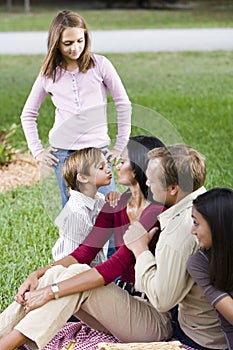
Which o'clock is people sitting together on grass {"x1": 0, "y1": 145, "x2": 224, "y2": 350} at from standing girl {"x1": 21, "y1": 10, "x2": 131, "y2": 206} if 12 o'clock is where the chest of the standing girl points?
The people sitting together on grass is roughly at 12 o'clock from the standing girl.

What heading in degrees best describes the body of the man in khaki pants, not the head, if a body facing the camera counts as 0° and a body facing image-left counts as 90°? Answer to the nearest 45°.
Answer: approximately 90°

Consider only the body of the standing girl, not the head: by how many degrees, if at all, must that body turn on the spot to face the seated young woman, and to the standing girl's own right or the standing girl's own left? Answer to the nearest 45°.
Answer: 0° — they already face them

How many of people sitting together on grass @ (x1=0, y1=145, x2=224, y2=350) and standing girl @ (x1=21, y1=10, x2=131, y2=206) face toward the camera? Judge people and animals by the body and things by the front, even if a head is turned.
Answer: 1

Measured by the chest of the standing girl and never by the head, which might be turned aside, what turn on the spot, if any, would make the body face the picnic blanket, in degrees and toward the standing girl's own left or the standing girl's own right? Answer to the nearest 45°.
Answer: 0° — they already face it

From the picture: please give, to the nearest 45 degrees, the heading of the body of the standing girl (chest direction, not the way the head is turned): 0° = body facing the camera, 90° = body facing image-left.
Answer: approximately 0°

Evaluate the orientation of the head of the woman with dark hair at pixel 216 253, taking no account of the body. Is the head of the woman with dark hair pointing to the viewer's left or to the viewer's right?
to the viewer's left

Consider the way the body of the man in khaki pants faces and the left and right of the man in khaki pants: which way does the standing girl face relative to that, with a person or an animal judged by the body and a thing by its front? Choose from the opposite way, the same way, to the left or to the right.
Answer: to the left
